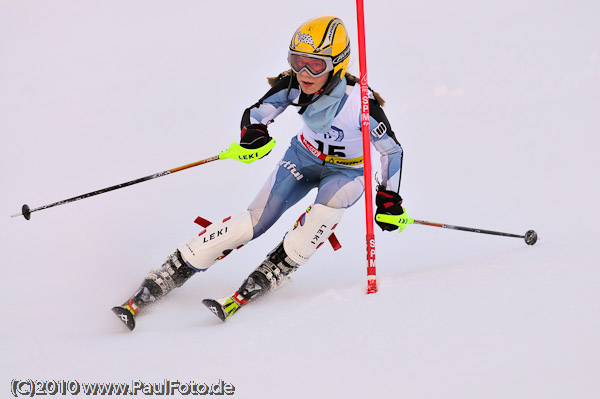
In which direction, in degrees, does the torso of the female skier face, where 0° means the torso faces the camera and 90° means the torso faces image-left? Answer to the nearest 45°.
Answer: approximately 45°
